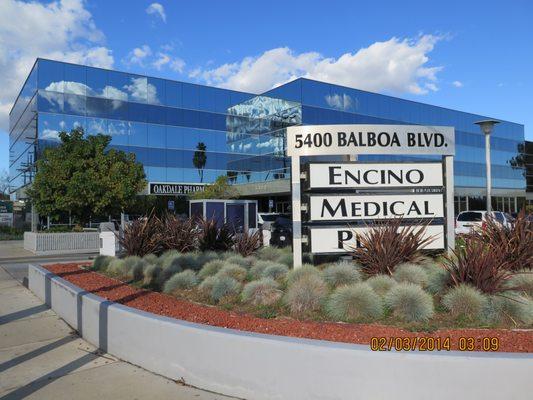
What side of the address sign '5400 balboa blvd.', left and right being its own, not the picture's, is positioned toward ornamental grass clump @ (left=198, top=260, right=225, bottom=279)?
right

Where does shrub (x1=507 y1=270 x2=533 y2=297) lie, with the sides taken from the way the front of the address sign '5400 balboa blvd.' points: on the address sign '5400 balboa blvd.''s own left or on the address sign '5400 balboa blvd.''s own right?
on the address sign '5400 balboa blvd.''s own left

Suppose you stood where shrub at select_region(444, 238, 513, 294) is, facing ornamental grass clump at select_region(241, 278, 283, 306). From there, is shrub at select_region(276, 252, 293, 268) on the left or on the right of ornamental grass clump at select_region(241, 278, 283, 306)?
right

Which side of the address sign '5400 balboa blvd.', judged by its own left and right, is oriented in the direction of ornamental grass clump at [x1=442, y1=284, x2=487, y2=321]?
front

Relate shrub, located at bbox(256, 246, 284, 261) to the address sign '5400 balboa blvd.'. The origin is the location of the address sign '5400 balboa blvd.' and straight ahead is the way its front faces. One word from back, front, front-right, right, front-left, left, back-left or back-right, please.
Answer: back-right

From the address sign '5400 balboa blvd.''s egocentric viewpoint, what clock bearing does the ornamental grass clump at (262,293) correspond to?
The ornamental grass clump is roughly at 1 o'clock from the address sign '5400 balboa blvd.'.

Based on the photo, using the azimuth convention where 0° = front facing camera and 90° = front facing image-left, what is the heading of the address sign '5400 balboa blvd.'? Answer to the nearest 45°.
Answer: approximately 0°

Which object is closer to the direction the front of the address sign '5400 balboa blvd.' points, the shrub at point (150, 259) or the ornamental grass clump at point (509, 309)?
the ornamental grass clump

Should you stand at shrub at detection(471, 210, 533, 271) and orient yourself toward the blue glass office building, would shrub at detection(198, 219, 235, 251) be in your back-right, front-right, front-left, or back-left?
front-left

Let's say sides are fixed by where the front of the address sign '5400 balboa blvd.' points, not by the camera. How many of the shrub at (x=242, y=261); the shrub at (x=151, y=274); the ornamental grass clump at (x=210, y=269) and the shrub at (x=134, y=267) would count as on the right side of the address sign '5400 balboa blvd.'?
4

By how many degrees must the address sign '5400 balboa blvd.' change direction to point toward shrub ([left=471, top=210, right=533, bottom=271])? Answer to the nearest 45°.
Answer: approximately 90° to its left

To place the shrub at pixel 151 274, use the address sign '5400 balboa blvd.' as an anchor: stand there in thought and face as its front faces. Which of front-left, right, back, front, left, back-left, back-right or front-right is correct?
right

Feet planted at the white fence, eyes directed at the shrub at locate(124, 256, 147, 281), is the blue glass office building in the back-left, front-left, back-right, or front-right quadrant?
back-left

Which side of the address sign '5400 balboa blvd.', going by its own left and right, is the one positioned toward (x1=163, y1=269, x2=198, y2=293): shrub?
right

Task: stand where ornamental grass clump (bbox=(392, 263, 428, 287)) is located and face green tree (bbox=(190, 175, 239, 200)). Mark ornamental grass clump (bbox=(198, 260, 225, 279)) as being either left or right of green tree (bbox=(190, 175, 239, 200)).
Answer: left

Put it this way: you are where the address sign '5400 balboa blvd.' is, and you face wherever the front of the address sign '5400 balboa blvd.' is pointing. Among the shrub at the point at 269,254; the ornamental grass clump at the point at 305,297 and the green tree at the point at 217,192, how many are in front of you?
1

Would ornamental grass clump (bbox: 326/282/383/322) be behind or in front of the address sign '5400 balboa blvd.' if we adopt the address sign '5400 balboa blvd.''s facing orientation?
in front

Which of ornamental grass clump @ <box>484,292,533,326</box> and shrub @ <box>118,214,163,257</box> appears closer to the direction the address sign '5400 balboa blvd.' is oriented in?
the ornamental grass clump

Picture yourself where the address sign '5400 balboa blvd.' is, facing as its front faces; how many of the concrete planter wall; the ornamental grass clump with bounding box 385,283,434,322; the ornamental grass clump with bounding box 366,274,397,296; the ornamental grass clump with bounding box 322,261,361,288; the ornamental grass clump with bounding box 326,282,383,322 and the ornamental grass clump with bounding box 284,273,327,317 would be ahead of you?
6

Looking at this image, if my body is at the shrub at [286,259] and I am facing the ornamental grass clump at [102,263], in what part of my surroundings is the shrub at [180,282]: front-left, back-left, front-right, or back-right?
front-left

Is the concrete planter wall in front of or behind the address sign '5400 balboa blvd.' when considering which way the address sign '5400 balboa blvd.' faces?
in front
